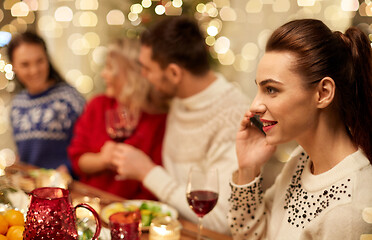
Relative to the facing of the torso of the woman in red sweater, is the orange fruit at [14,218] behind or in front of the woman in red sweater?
in front

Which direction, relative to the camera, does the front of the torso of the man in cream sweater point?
to the viewer's left

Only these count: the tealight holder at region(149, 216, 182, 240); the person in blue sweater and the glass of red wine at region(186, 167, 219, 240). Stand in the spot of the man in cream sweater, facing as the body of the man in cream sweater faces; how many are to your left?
2

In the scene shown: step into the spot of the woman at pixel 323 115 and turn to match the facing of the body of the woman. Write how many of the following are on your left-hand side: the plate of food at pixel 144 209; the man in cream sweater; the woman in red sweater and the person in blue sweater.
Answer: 0

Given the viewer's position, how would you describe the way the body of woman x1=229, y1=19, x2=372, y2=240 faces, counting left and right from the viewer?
facing the viewer and to the left of the viewer

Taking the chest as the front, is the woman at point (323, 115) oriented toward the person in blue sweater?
no

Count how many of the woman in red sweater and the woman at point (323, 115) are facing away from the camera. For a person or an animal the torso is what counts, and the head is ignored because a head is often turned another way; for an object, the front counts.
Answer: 0

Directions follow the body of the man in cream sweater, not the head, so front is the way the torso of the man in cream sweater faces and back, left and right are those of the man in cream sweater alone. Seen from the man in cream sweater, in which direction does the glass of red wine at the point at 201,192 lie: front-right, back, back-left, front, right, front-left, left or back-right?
left

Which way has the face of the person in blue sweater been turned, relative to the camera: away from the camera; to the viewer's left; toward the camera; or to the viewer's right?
toward the camera

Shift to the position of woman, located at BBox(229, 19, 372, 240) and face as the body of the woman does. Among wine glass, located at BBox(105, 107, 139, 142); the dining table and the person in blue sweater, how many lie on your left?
0

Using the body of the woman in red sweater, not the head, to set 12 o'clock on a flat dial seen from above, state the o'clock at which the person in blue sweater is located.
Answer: The person in blue sweater is roughly at 3 o'clock from the woman in red sweater.

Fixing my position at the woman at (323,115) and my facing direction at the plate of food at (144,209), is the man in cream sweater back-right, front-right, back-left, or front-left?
front-right
